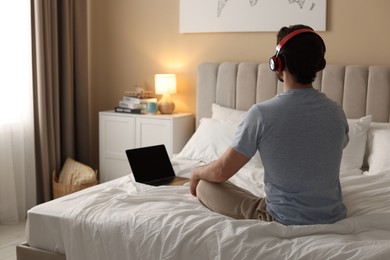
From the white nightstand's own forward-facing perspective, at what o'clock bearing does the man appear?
The man is roughly at 10 o'clock from the white nightstand.

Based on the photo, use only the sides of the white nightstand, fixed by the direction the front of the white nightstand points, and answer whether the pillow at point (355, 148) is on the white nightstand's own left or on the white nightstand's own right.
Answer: on the white nightstand's own left

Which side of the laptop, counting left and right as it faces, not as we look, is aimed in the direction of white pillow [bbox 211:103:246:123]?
left

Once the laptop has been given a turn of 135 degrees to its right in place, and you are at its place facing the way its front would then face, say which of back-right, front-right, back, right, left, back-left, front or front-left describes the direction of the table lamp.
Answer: right

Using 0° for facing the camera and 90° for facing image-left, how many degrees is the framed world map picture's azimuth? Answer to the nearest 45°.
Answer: approximately 0°

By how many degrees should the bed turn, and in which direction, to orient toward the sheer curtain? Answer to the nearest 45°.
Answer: approximately 90° to its right

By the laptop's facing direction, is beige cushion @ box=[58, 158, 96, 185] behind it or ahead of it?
behind

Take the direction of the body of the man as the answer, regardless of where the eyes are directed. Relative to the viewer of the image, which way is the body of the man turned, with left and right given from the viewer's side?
facing away from the viewer and to the left of the viewer

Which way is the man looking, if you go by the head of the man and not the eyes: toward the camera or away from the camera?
away from the camera

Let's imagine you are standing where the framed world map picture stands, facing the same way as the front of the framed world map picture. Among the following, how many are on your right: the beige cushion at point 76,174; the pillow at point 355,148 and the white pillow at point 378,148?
1

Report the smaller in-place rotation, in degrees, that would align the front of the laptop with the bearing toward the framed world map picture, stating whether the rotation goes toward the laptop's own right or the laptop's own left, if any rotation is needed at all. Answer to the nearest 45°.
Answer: approximately 90° to the laptop's own left
